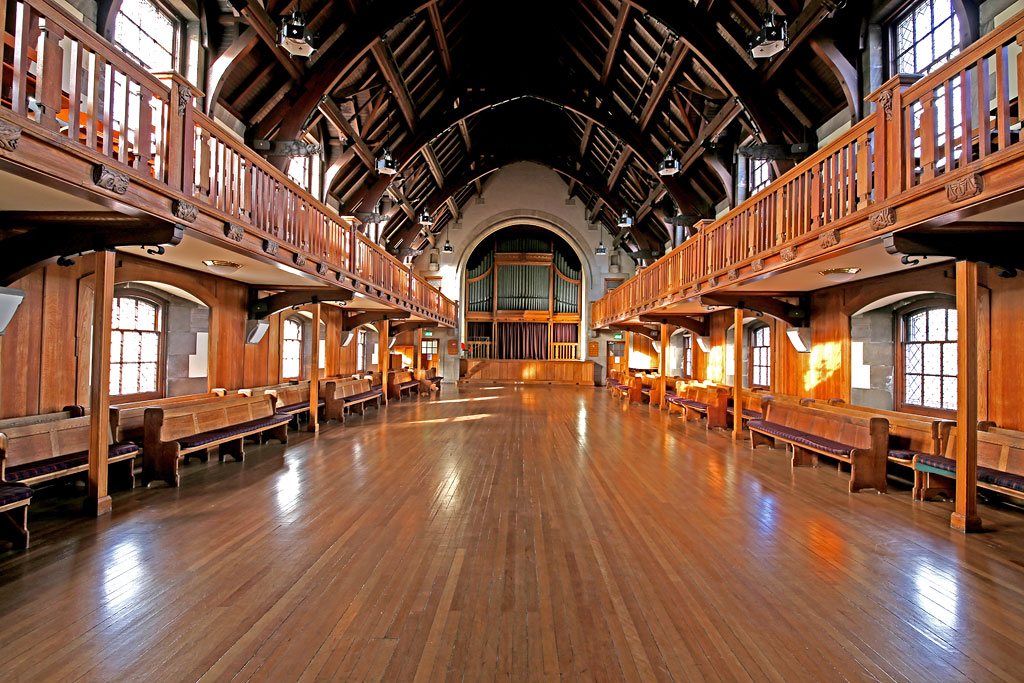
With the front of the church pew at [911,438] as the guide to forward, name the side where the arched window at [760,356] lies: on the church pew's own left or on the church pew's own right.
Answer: on the church pew's own right

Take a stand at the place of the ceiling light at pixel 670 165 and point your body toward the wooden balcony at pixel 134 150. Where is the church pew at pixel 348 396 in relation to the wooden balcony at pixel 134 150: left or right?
right

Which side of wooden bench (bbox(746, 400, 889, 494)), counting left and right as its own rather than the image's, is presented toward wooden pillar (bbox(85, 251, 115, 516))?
front

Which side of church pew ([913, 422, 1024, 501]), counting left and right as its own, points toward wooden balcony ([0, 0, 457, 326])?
front

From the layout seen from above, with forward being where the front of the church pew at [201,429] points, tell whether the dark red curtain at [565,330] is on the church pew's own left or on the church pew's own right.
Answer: on the church pew's own left
